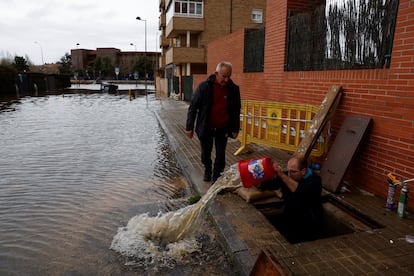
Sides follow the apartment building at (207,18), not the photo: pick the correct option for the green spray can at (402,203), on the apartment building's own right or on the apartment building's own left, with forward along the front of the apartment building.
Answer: on the apartment building's own left

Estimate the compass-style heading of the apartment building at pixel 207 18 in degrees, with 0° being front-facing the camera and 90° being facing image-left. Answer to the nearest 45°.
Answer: approximately 90°

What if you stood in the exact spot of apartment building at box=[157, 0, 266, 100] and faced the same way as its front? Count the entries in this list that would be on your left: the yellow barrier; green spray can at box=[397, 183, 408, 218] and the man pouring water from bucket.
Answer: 3

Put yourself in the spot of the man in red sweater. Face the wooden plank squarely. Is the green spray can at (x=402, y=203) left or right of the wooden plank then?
right

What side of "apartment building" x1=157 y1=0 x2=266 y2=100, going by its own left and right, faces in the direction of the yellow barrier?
left

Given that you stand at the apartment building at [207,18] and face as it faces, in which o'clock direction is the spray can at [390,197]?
The spray can is roughly at 9 o'clock from the apartment building.

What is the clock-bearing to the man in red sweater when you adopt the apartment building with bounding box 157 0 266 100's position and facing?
The man in red sweater is roughly at 9 o'clock from the apartment building.

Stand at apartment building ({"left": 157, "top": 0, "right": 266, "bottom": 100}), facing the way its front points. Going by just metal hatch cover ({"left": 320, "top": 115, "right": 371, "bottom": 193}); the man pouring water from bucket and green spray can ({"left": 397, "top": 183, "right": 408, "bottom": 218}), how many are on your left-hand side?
3

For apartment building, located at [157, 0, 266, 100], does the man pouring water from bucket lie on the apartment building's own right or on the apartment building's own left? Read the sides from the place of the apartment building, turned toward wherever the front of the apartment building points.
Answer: on the apartment building's own left

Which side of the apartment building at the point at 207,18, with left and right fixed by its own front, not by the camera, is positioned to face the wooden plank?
left
